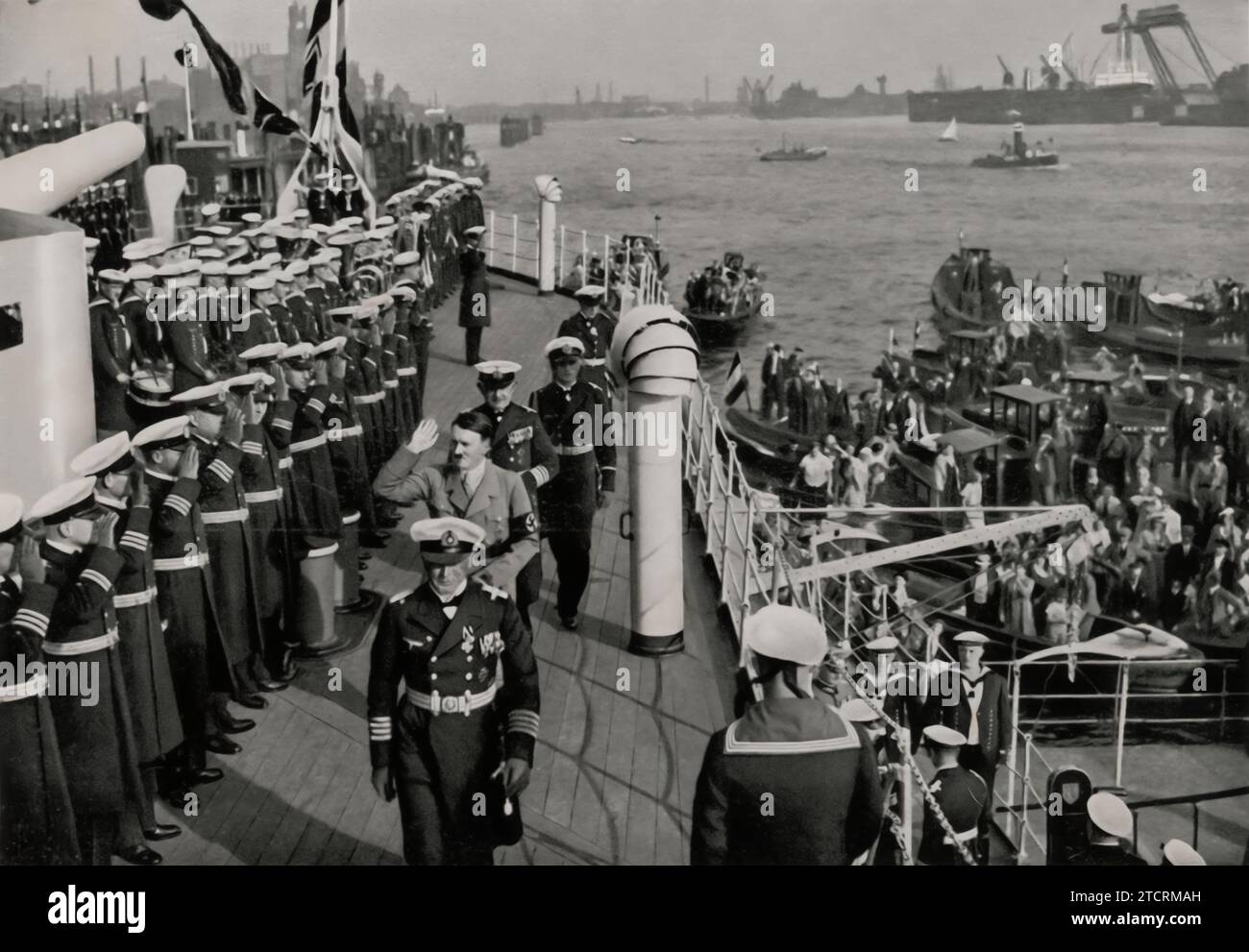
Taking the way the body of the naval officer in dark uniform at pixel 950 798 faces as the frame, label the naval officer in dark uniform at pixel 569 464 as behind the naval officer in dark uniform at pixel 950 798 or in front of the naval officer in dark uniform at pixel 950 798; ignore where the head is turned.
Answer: in front

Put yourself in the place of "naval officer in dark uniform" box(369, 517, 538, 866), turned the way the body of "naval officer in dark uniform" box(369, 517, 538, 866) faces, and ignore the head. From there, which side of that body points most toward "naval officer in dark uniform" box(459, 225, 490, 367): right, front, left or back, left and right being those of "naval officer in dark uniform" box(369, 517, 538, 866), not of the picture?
back

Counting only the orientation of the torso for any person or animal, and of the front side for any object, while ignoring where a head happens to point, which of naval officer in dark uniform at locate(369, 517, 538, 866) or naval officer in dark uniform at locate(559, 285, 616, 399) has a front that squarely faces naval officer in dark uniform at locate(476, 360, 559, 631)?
naval officer in dark uniform at locate(559, 285, 616, 399)

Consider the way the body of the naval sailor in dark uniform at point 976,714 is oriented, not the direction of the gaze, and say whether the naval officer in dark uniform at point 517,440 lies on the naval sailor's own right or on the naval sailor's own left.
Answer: on the naval sailor's own right

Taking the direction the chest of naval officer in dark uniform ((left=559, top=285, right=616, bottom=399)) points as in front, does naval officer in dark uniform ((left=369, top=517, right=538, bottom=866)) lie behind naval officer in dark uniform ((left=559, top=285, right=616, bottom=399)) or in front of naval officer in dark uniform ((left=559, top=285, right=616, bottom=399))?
in front

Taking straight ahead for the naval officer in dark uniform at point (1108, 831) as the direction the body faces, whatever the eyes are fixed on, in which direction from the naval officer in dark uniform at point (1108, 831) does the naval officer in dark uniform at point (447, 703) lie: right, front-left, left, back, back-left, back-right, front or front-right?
back-left

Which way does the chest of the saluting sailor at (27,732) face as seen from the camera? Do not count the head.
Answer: to the viewer's right

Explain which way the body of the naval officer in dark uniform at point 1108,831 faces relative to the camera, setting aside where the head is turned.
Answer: away from the camera
